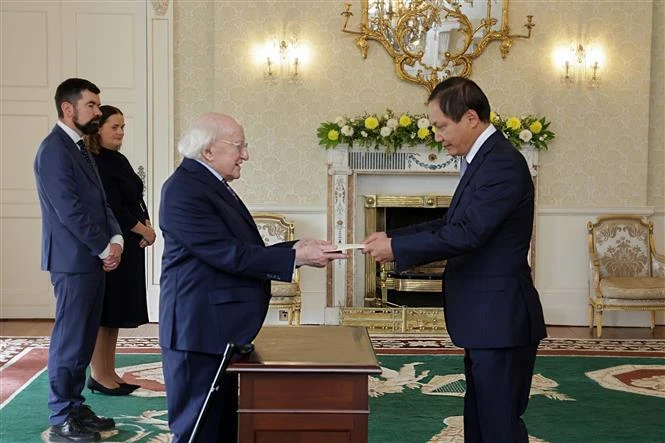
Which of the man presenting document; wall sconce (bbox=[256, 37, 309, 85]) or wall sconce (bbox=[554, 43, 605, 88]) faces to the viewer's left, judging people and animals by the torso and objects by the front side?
the man presenting document

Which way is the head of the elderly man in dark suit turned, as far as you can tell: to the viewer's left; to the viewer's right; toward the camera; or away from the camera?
to the viewer's right

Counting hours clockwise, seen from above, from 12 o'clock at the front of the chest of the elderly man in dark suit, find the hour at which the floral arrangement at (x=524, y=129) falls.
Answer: The floral arrangement is roughly at 10 o'clock from the elderly man in dark suit.

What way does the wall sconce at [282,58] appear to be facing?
toward the camera

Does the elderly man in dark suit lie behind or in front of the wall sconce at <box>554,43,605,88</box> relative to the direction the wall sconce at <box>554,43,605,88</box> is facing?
in front

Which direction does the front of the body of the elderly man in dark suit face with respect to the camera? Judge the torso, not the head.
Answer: to the viewer's right

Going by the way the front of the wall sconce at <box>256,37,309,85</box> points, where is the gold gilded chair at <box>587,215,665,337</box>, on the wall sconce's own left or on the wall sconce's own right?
on the wall sconce's own left

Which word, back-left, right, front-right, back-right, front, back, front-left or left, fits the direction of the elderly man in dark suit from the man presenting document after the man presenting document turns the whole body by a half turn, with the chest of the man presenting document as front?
back

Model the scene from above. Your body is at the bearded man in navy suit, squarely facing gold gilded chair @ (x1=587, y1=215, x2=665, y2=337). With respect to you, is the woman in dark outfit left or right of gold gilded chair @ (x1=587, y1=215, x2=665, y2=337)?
left
